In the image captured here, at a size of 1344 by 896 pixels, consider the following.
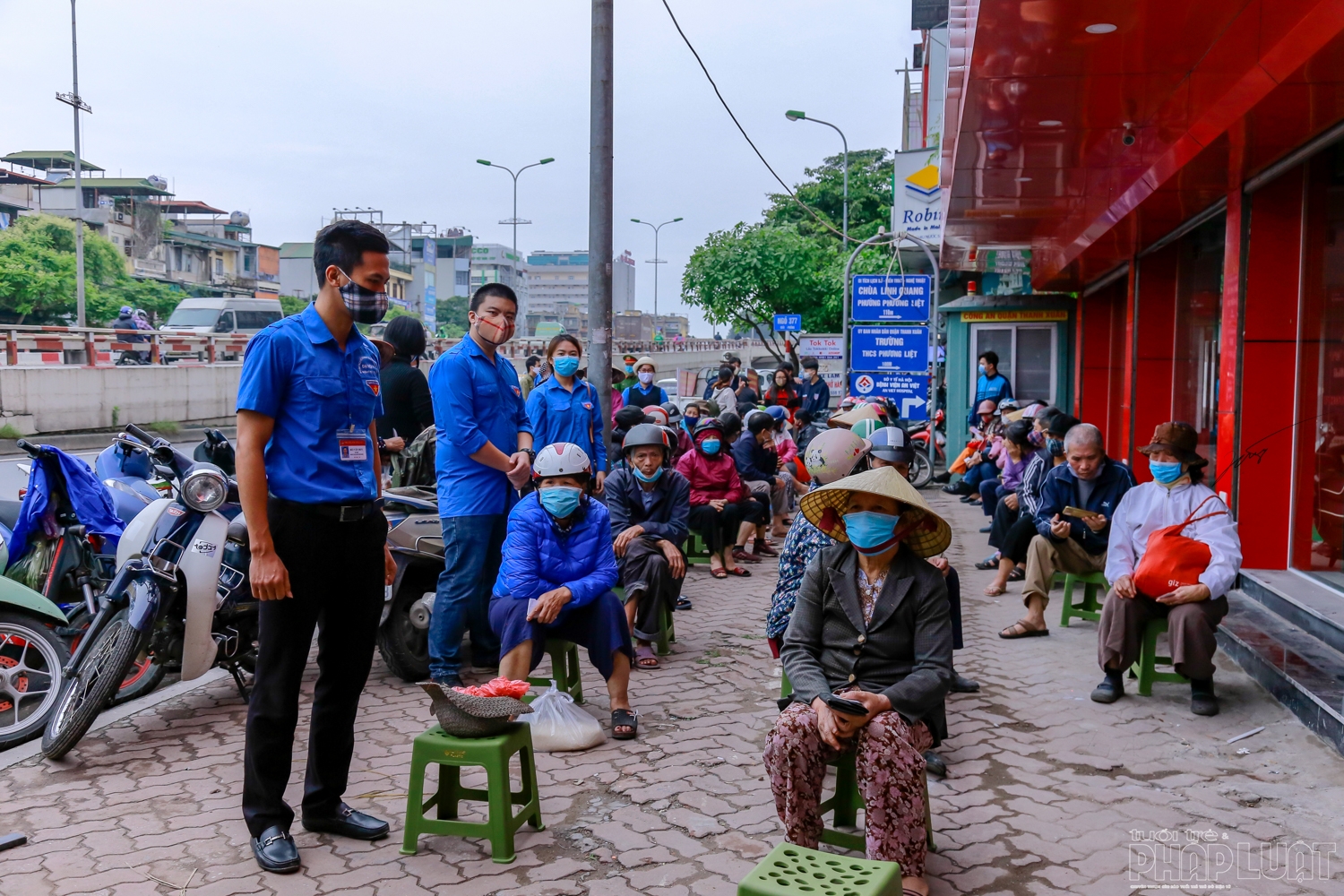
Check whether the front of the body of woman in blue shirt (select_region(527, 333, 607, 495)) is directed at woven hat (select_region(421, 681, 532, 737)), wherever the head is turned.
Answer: yes

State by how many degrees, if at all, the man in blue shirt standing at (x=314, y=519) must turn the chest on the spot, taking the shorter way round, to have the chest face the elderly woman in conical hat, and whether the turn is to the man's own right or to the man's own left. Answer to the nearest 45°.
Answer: approximately 45° to the man's own left

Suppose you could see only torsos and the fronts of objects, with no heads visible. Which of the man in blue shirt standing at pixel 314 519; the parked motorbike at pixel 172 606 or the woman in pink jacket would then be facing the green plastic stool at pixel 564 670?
the woman in pink jacket

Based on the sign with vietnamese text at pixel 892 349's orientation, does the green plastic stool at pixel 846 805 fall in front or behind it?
in front

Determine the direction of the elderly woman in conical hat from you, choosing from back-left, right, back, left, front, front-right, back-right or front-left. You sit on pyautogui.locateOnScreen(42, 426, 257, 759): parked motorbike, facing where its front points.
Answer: left

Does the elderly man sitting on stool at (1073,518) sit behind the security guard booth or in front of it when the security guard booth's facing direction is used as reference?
in front

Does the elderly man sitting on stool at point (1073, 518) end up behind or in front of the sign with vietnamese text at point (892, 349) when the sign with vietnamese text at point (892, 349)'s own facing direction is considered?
in front

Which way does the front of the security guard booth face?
toward the camera

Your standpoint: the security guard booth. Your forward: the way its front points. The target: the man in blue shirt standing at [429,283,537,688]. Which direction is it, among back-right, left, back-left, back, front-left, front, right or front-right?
front
